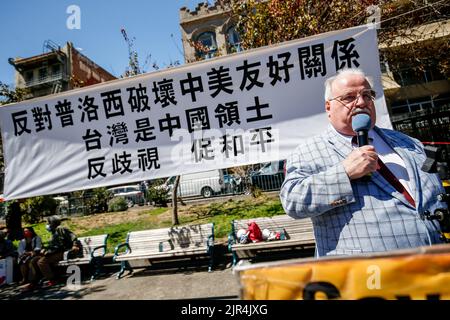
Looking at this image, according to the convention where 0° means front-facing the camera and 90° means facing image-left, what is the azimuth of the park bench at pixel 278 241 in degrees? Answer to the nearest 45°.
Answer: approximately 0°

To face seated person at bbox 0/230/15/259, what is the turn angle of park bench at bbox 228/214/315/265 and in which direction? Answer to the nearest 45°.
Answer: approximately 90° to its right

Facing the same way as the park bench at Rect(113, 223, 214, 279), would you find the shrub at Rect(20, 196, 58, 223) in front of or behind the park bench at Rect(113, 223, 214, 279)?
behind

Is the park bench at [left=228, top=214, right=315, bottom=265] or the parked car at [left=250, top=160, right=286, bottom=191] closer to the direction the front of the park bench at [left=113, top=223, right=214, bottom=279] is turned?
the park bench

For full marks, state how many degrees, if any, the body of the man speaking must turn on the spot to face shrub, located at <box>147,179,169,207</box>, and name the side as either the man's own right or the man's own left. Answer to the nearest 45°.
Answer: approximately 180°

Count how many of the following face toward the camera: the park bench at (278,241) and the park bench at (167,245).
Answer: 2

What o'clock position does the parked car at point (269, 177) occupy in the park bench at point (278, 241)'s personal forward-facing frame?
The parked car is roughly at 6 o'clock from the park bench.

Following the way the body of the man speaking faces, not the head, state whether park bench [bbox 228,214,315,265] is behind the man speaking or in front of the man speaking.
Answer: behind

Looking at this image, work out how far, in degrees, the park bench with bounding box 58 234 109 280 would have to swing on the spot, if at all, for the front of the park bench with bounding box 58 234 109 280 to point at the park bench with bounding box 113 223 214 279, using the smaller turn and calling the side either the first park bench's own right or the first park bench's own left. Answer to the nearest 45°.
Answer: approximately 90° to the first park bench's own left
